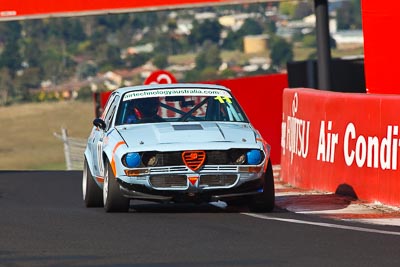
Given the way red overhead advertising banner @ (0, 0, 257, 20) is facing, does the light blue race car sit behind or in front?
in front

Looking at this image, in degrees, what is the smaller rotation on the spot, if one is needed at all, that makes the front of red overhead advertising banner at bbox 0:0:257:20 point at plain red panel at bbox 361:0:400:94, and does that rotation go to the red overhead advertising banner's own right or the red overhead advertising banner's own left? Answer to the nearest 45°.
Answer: approximately 45° to the red overhead advertising banner's own left

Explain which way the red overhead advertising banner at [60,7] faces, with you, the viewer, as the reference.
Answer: facing the viewer

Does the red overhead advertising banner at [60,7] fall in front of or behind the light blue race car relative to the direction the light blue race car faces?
behind

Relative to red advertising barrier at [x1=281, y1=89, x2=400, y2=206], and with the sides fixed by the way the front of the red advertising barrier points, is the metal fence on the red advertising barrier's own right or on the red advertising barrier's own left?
on the red advertising barrier's own right

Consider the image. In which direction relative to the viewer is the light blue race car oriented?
toward the camera

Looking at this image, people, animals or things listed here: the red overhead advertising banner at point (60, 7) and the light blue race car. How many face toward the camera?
2

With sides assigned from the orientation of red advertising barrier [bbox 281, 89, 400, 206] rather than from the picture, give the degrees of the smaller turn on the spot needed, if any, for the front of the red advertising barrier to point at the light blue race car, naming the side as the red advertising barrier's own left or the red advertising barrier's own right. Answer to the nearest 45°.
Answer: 0° — it already faces it
